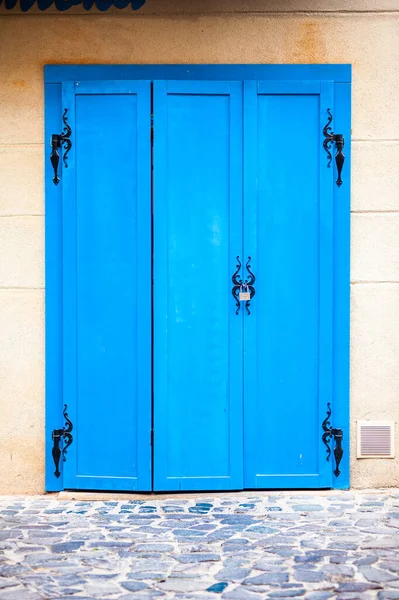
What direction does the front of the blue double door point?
toward the camera
